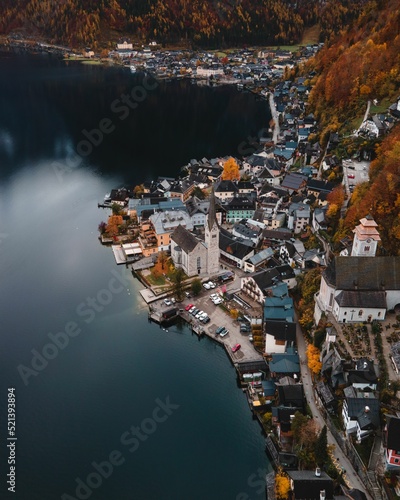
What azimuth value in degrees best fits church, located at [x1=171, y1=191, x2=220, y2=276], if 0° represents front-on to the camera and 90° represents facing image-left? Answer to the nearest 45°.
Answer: approximately 315°

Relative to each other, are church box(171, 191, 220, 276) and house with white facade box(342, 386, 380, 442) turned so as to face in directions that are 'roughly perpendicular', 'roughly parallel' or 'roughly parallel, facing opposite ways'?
roughly perpendicular

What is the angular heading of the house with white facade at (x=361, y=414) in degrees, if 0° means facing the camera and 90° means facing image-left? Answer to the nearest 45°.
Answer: approximately 45°

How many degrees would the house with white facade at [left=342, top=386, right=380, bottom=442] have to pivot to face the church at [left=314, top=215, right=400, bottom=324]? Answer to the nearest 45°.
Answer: approximately 135° to its right

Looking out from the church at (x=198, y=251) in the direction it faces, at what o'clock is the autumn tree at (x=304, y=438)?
The autumn tree is roughly at 1 o'clock from the church.

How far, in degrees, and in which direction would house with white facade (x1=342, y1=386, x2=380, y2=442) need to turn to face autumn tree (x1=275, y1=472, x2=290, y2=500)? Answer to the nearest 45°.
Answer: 0° — it already faces it

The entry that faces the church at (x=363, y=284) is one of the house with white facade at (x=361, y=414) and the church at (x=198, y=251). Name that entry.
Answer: the church at (x=198, y=251)

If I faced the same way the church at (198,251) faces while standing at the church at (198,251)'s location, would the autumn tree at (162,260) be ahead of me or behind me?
behind

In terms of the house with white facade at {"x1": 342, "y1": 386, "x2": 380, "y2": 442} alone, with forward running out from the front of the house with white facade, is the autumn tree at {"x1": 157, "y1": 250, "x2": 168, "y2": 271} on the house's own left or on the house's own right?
on the house's own right
